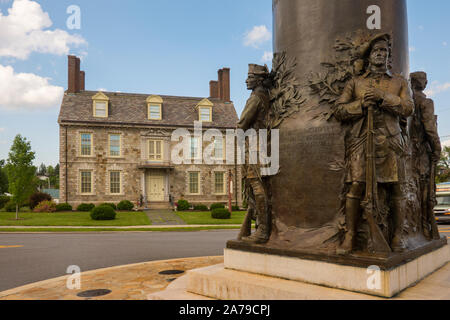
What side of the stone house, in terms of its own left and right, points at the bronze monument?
front

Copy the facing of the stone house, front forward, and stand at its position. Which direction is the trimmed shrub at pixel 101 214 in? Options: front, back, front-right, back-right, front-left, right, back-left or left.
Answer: front

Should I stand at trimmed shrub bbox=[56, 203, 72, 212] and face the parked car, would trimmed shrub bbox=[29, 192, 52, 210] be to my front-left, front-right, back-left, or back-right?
back-left

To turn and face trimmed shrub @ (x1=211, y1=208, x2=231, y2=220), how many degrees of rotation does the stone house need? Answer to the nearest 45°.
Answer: approximately 45° to its left

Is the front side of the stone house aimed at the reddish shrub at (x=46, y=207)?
no

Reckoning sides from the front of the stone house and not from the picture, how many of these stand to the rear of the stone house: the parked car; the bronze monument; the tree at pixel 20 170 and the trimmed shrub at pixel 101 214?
0

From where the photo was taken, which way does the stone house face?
toward the camera

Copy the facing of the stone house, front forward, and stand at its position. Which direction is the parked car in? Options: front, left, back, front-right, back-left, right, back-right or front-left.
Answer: front-left

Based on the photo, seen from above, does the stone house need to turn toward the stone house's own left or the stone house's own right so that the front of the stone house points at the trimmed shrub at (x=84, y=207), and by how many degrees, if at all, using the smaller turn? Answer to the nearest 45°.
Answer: approximately 45° to the stone house's own right

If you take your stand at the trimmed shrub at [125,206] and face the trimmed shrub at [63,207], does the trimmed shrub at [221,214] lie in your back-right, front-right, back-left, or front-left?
back-left

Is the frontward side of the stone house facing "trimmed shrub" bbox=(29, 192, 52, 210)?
no

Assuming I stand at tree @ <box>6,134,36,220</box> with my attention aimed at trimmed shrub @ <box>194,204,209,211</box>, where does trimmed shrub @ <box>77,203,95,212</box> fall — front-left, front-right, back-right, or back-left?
front-left
